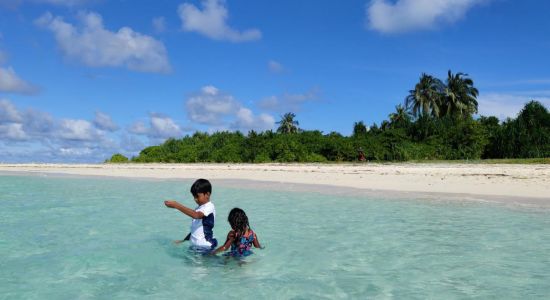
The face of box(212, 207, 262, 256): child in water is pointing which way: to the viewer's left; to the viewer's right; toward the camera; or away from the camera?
away from the camera

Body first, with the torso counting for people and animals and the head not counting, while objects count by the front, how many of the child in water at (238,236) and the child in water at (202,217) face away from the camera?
1

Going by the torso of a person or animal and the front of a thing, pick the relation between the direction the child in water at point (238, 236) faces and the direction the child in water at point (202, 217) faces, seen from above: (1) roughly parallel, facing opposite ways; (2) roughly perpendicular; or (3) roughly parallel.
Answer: roughly perpendicular

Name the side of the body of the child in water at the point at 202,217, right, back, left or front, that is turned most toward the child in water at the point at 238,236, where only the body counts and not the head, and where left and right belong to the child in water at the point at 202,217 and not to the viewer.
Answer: back

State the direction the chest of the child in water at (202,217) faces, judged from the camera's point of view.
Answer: to the viewer's left

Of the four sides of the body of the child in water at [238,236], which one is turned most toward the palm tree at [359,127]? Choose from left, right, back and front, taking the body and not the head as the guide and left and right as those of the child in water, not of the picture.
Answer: front

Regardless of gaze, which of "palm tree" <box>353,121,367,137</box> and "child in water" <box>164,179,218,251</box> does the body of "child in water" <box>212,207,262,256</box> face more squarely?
the palm tree

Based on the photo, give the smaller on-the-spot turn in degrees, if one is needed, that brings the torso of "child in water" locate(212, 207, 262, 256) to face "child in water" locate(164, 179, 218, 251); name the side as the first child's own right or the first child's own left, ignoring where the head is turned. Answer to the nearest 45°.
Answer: approximately 90° to the first child's own left

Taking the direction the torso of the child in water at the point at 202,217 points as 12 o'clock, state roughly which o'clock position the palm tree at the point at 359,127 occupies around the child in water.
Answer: The palm tree is roughly at 4 o'clock from the child in water.

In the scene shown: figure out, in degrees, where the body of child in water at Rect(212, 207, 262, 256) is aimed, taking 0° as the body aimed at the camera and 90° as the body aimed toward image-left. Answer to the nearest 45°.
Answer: approximately 180°

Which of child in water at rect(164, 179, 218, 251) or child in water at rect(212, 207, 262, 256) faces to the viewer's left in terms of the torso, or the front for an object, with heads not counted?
child in water at rect(164, 179, 218, 251)
